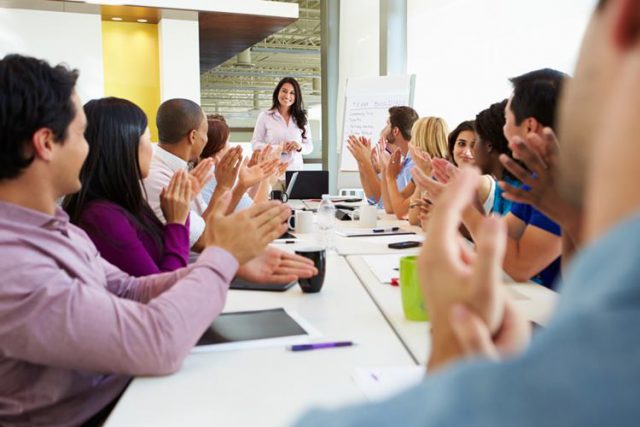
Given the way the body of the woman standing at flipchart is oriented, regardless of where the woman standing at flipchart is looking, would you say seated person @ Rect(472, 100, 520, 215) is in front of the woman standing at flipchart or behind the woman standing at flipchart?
in front

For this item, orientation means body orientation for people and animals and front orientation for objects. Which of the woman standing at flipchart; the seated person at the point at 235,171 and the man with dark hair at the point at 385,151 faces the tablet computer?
the woman standing at flipchart

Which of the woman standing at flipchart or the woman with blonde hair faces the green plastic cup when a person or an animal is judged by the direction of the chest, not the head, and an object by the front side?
the woman standing at flipchart

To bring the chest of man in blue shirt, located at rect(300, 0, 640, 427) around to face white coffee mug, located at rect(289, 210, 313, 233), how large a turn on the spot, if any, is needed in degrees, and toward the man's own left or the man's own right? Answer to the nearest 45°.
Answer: approximately 45° to the man's own right

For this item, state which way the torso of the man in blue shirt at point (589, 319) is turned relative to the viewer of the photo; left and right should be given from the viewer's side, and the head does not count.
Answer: facing away from the viewer and to the left of the viewer

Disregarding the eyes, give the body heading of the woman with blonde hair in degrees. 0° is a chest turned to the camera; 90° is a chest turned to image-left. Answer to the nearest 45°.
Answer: approximately 135°

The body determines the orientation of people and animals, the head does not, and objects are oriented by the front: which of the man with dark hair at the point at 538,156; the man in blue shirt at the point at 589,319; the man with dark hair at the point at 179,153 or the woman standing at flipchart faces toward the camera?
the woman standing at flipchart

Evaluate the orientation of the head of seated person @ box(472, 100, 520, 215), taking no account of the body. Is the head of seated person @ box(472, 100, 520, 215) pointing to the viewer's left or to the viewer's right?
to the viewer's left

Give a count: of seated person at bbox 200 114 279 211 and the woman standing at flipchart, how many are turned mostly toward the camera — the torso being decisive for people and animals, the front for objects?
1

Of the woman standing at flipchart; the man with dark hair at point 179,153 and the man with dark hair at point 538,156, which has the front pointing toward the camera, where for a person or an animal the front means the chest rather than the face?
the woman standing at flipchart

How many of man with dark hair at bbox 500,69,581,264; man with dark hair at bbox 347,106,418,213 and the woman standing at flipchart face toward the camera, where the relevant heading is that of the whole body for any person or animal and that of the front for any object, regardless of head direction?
1

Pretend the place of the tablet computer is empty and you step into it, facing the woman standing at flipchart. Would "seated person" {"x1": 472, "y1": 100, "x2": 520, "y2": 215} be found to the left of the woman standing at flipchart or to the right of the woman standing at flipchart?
right

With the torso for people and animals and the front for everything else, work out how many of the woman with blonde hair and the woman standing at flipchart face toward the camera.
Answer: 1

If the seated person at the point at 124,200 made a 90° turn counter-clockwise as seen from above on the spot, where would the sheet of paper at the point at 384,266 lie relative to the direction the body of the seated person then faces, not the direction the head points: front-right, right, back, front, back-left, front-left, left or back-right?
back-right

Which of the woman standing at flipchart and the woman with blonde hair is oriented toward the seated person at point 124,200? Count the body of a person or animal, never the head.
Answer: the woman standing at flipchart

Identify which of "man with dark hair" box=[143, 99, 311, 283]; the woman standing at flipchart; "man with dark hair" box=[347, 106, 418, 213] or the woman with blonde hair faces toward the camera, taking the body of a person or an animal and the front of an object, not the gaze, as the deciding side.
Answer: the woman standing at flipchart
